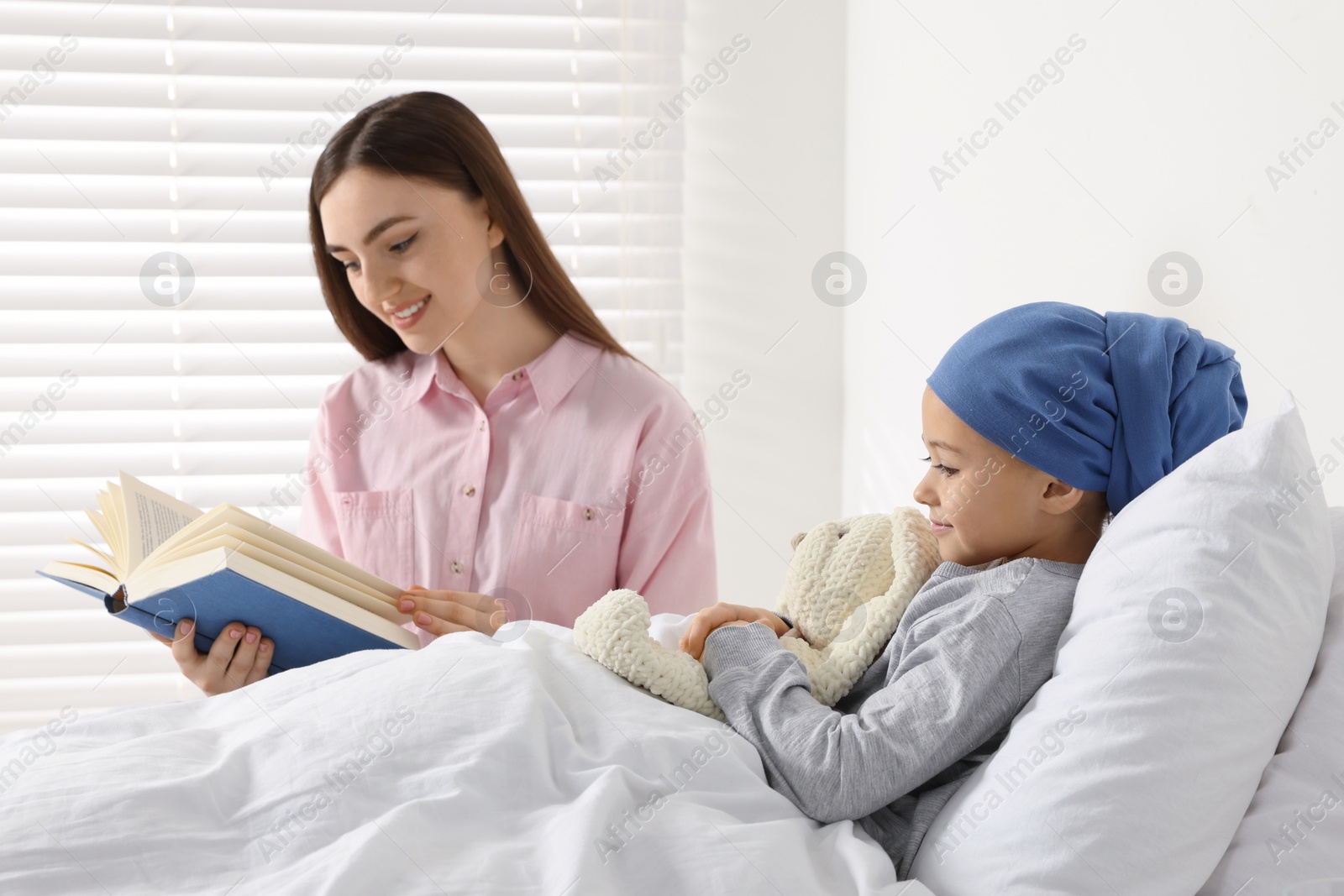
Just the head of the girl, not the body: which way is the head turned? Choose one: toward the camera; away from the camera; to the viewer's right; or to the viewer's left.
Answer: to the viewer's left

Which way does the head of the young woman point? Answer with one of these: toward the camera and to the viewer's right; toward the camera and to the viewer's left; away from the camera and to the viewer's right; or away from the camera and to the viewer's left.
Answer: toward the camera and to the viewer's left

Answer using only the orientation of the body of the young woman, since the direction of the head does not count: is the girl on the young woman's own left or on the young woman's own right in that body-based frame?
on the young woman's own left

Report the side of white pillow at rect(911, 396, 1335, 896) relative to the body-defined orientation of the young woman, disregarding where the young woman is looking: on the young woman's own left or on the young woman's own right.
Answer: on the young woman's own left
